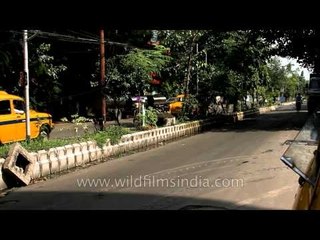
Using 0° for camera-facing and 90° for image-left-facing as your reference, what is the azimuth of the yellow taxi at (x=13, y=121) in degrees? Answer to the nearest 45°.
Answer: approximately 225°

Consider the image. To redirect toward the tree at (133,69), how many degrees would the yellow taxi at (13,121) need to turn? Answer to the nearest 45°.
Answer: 0° — it already faces it

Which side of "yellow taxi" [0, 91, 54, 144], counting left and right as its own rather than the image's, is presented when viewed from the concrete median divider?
right

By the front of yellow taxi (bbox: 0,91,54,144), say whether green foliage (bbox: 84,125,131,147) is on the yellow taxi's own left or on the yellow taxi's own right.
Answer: on the yellow taxi's own right
